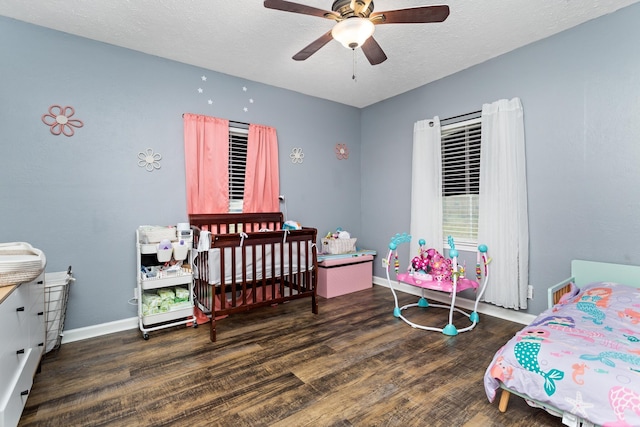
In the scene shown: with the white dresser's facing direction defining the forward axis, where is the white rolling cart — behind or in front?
in front

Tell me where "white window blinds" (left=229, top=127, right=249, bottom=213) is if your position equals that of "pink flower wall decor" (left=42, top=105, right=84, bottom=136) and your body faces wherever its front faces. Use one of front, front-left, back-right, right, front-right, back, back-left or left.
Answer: left

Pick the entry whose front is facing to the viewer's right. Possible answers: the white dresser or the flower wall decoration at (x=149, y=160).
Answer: the white dresser

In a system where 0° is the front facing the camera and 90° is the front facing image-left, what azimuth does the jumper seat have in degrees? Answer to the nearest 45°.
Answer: approximately 45°

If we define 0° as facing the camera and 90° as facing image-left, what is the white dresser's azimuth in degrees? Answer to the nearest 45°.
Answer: approximately 270°

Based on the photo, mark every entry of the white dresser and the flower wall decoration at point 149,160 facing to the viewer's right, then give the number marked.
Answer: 1

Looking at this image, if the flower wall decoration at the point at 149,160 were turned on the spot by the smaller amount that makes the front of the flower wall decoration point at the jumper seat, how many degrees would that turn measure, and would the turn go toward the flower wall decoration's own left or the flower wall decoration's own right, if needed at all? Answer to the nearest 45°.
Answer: approximately 45° to the flower wall decoration's own left

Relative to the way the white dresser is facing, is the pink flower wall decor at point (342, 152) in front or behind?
in front

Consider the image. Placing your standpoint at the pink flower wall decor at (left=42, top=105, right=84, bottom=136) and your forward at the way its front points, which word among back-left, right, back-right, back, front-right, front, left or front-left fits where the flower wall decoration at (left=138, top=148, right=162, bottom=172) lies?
left
